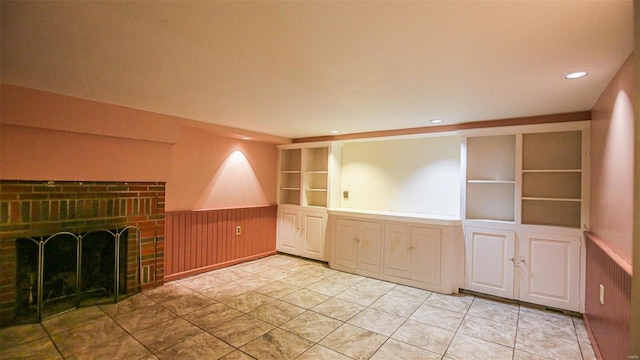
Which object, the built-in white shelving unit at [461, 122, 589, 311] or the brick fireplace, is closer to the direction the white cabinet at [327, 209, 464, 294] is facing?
the brick fireplace

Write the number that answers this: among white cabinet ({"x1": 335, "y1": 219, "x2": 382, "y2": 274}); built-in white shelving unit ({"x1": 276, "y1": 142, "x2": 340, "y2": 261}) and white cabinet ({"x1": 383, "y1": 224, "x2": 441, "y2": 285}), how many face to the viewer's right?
0

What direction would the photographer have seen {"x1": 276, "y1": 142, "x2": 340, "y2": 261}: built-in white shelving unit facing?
facing the viewer and to the left of the viewer

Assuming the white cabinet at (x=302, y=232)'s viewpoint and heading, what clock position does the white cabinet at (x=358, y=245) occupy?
the white cabinet at (x=358, y=245) is roughly at 9 o'clock from the white cabinet at (x=302, y=232).

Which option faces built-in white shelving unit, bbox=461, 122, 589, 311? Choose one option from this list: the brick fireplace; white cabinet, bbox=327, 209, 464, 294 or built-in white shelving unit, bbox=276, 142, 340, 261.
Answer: the brick fireplace

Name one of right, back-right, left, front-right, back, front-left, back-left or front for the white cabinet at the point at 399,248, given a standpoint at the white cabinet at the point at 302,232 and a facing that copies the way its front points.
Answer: left

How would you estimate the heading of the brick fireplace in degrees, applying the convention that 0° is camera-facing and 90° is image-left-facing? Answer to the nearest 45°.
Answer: approximately 315°

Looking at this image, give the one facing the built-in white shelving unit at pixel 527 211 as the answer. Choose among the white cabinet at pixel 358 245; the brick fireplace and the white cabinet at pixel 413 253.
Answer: the brick fireplace

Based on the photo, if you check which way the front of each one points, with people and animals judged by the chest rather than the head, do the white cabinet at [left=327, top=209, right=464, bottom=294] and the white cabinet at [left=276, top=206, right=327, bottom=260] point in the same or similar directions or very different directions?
same or similar directions

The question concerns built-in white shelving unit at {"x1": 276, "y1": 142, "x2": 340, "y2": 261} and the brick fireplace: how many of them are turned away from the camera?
0

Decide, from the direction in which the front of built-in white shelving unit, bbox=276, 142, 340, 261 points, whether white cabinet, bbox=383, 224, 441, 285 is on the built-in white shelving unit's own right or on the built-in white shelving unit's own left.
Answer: on the built-in white shelving unit's own left

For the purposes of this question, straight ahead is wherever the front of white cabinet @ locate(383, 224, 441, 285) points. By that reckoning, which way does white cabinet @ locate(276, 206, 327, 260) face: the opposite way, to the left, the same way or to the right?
the same way

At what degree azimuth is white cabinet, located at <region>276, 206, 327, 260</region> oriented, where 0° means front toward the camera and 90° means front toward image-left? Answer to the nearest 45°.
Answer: approximately 45°

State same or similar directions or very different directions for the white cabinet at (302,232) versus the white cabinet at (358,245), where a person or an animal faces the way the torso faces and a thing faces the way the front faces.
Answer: same or similar directions
